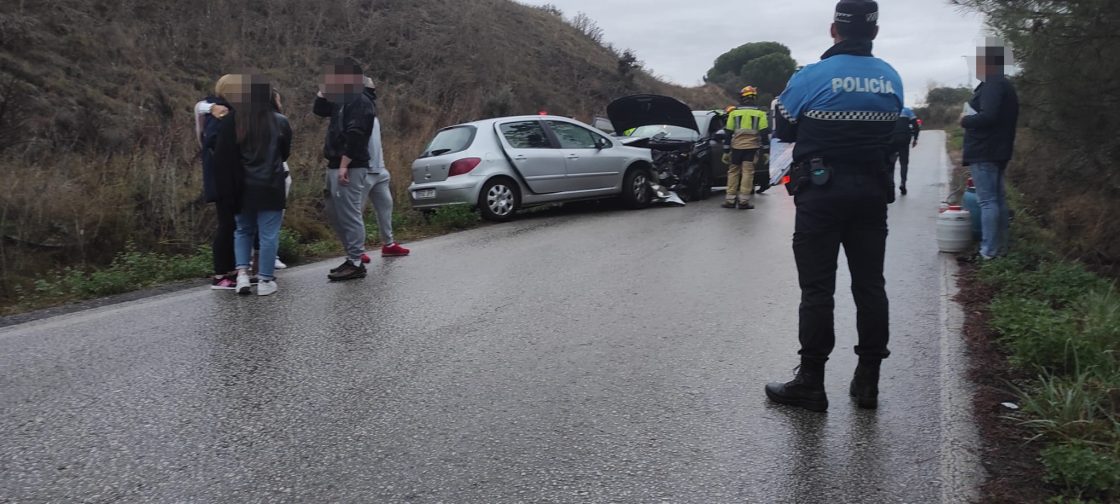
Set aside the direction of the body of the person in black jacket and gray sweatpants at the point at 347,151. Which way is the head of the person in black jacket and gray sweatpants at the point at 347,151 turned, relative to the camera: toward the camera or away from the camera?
toward the camera

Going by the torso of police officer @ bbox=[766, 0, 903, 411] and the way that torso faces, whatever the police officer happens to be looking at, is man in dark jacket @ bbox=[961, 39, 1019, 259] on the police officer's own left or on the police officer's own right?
on the police officer's own right

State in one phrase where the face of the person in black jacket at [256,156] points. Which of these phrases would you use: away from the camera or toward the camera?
away from the camera

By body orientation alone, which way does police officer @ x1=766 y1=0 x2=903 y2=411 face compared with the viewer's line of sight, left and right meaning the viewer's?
facing away from the viewer and to the left of the viewer

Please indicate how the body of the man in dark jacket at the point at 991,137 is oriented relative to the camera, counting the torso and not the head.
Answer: to the viewer's left

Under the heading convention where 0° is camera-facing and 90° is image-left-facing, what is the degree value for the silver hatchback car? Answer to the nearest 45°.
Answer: approximately 225°

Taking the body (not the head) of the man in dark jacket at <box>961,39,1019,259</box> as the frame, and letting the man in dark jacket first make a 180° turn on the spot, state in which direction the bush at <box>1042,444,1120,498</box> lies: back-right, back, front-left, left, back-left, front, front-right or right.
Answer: right

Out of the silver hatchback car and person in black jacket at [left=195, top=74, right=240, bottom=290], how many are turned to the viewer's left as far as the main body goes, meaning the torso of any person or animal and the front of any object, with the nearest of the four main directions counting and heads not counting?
0
